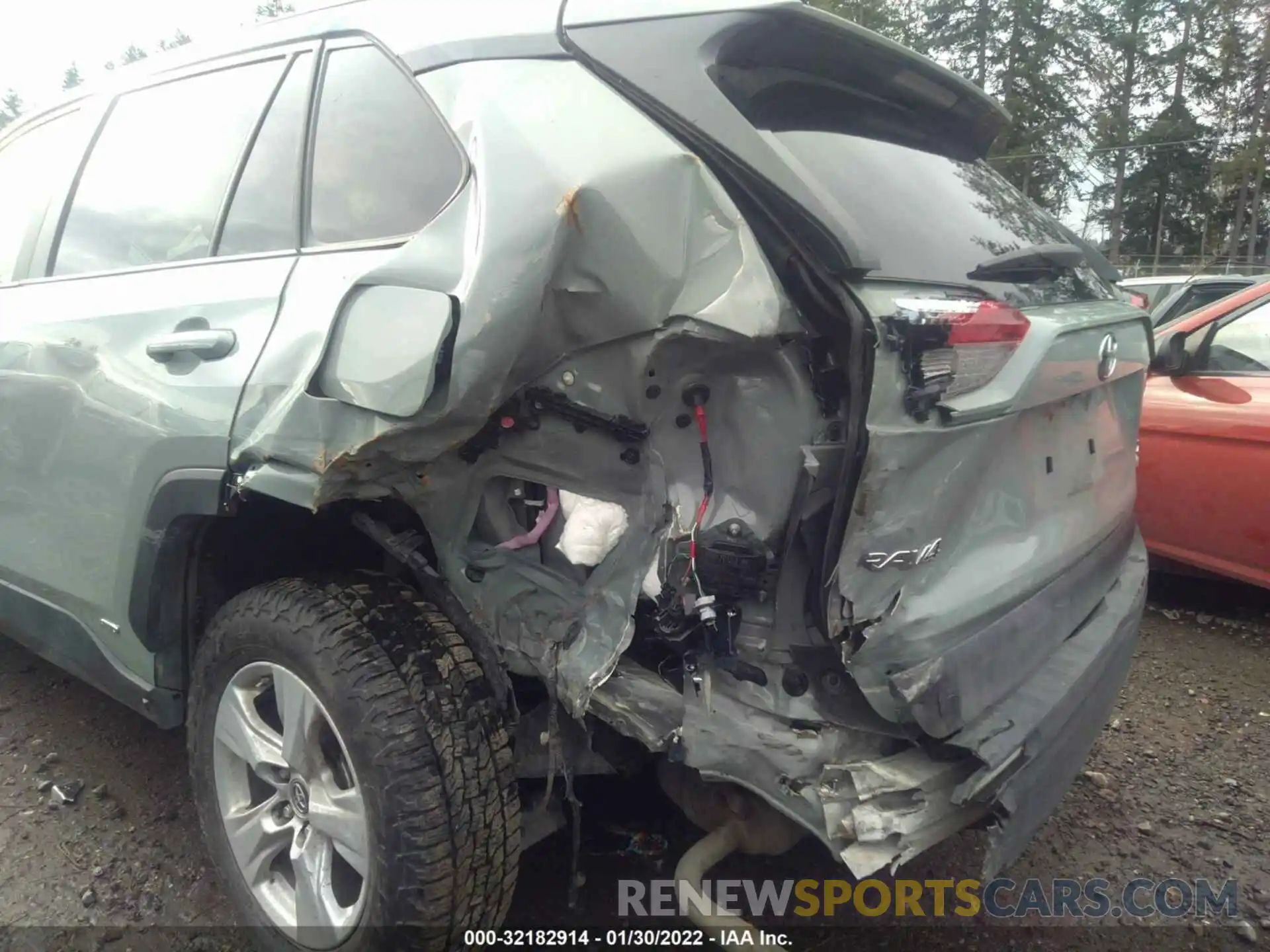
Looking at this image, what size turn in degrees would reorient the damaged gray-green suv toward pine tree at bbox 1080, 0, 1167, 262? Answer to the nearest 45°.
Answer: approximately 90° to its right

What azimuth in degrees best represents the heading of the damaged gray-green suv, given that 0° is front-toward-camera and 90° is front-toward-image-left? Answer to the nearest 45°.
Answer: approximately 135°

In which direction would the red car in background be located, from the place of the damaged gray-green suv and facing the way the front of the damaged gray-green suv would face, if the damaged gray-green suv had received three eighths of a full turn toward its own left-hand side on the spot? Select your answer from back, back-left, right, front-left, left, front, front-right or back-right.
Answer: back-left
